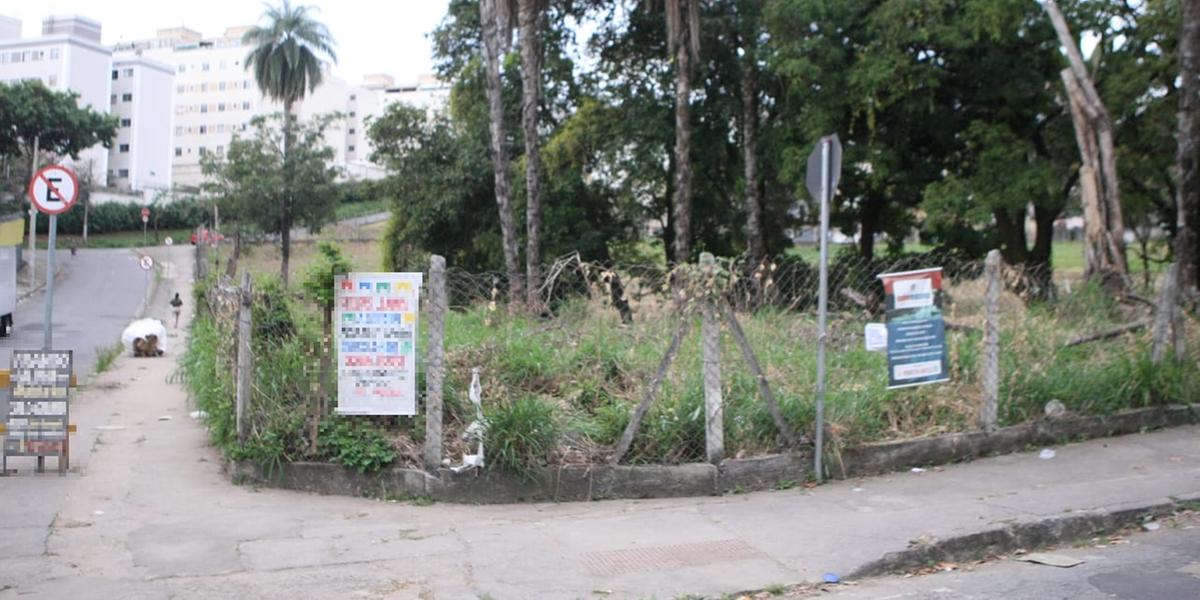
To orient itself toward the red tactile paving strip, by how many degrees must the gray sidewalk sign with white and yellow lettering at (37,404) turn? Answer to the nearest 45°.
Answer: approximately 45° to its left

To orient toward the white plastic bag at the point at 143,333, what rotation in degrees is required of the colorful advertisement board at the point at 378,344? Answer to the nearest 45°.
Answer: approximately 180°

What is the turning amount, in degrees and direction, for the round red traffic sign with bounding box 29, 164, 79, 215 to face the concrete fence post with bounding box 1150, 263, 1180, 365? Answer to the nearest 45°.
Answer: approximately 45° to its left

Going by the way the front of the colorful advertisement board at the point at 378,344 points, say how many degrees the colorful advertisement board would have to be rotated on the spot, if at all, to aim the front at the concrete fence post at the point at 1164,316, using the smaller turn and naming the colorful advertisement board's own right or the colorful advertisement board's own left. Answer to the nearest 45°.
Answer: approximately 90° to the colorful advertisement board's own left

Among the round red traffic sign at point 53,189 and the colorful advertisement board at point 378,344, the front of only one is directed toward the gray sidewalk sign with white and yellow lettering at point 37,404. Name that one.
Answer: the round red traffic sign

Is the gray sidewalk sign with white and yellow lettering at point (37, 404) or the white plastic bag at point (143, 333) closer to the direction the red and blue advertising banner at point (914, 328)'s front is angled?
the gray sidewalk sign with white and yellow lettering

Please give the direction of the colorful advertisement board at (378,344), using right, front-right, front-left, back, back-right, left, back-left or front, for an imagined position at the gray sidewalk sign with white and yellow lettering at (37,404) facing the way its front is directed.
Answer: front-left

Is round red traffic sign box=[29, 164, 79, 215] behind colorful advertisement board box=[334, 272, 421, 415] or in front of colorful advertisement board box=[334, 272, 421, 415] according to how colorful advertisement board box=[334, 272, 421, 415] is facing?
behind

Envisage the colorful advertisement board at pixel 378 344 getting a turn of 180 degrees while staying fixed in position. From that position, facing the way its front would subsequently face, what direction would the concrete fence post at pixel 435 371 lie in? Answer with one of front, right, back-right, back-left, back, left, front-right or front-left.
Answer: back-right
